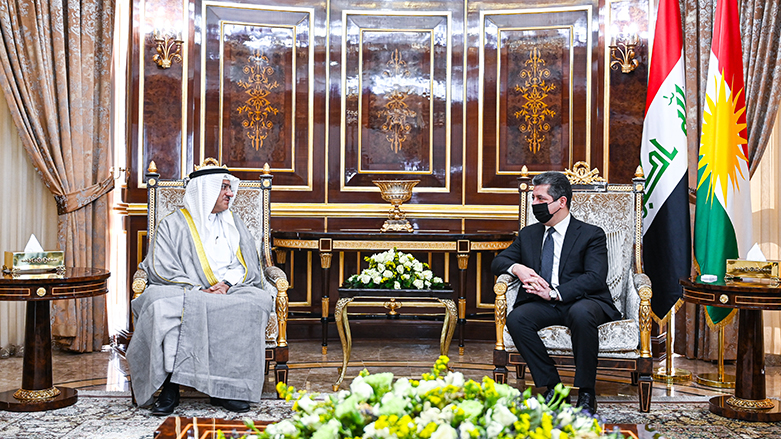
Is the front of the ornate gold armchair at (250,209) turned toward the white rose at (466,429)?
yes

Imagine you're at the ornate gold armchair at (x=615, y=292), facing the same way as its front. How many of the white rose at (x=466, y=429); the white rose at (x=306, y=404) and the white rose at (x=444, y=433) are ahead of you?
3

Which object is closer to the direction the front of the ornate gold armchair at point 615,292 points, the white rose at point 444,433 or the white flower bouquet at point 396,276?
the white rose

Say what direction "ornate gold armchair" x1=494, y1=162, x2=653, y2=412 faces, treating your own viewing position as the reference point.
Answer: facing the viewer

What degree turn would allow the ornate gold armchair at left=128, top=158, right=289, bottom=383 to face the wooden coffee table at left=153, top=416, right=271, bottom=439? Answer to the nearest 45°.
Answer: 0° — it already faces it

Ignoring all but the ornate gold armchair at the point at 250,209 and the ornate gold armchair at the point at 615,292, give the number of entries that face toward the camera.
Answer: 2

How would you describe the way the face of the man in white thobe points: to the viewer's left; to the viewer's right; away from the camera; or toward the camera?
to the viewer's right

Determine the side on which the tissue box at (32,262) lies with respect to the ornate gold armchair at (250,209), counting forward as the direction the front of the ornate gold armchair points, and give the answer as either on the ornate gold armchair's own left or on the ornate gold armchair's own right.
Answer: on the ornate gold armchair's own right

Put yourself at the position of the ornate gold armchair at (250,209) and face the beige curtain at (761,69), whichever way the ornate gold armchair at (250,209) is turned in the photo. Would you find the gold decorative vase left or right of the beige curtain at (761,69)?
left

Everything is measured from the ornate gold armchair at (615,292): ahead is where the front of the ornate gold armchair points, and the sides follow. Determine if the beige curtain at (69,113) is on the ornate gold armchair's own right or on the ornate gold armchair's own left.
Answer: on the ornate gold armchair's own right

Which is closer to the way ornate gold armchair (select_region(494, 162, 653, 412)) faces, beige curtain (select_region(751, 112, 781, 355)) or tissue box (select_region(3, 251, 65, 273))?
the tissue box

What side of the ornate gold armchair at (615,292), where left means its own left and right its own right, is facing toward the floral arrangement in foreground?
front

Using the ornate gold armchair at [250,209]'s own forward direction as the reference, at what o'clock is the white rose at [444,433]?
The white rose is roughly at 12 o'clock from the ornate gold armchair.

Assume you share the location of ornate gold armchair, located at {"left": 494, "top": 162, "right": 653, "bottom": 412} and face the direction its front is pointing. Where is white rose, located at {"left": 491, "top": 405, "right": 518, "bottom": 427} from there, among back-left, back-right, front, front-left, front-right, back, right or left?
front

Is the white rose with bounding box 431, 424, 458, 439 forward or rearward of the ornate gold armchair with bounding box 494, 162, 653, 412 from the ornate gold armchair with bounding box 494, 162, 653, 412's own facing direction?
forward
